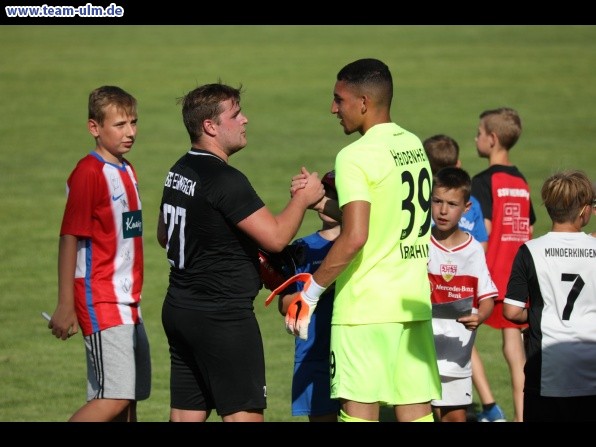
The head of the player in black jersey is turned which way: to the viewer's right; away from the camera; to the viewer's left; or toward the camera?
to the viewer's right

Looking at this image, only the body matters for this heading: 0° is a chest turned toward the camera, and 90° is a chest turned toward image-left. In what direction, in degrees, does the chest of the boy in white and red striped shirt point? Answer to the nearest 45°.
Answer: approximately 315°
